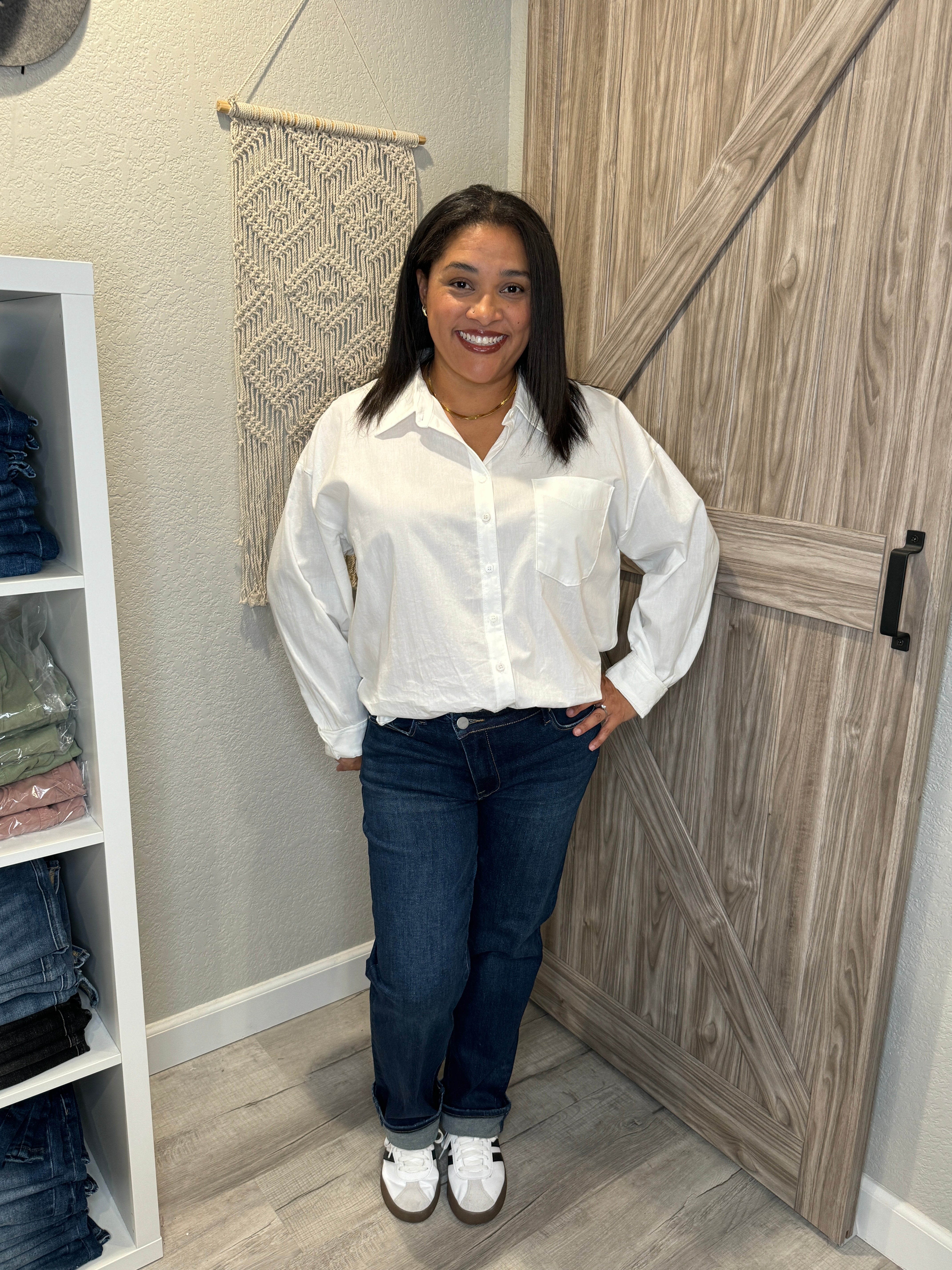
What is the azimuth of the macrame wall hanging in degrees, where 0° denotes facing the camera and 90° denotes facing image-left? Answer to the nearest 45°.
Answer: approximately 315°

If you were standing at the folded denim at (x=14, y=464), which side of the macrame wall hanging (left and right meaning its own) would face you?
right

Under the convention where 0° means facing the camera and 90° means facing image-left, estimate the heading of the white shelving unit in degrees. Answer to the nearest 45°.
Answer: approximately 315°

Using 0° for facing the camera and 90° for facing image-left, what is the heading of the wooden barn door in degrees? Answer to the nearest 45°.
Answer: approximately 45°

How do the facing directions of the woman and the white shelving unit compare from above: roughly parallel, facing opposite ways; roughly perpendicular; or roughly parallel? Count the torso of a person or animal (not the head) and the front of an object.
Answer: roughly parallel
